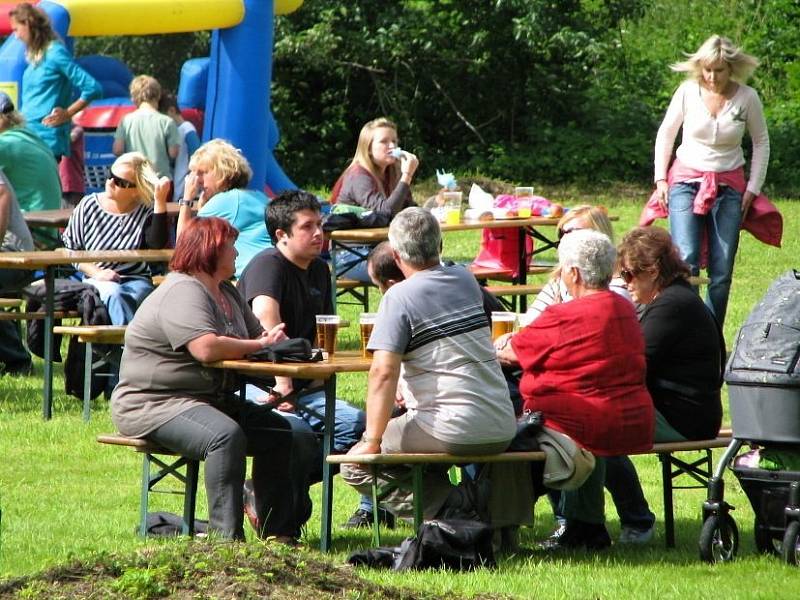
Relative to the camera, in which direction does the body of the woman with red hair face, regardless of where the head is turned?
to the viewer's right

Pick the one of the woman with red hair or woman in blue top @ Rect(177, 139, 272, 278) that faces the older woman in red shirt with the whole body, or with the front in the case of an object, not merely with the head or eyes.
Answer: the woman with red hair

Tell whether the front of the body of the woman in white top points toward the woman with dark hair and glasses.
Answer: yes

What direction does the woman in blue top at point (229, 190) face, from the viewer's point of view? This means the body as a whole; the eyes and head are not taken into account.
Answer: to the viewer's left

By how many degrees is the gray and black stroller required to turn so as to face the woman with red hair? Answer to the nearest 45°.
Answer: approximately 45° to its right

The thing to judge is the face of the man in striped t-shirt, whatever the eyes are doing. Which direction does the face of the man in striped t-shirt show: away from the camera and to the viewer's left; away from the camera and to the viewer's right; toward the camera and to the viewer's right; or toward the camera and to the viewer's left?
away from the camera and to the viewer's left
